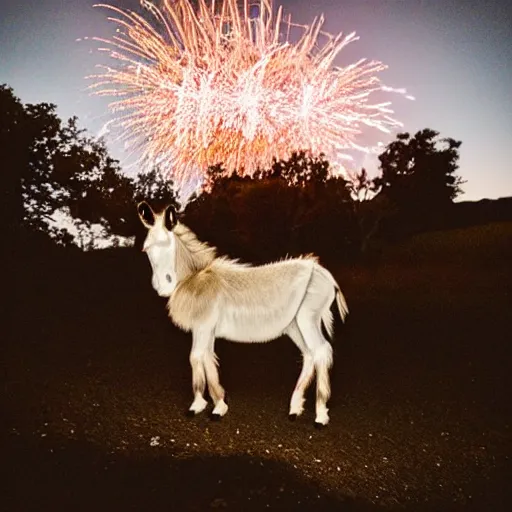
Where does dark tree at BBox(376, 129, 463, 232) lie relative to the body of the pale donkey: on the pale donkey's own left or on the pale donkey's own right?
on the pale donkey's own right

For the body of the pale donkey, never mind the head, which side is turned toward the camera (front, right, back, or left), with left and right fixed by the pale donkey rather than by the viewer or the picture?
left
